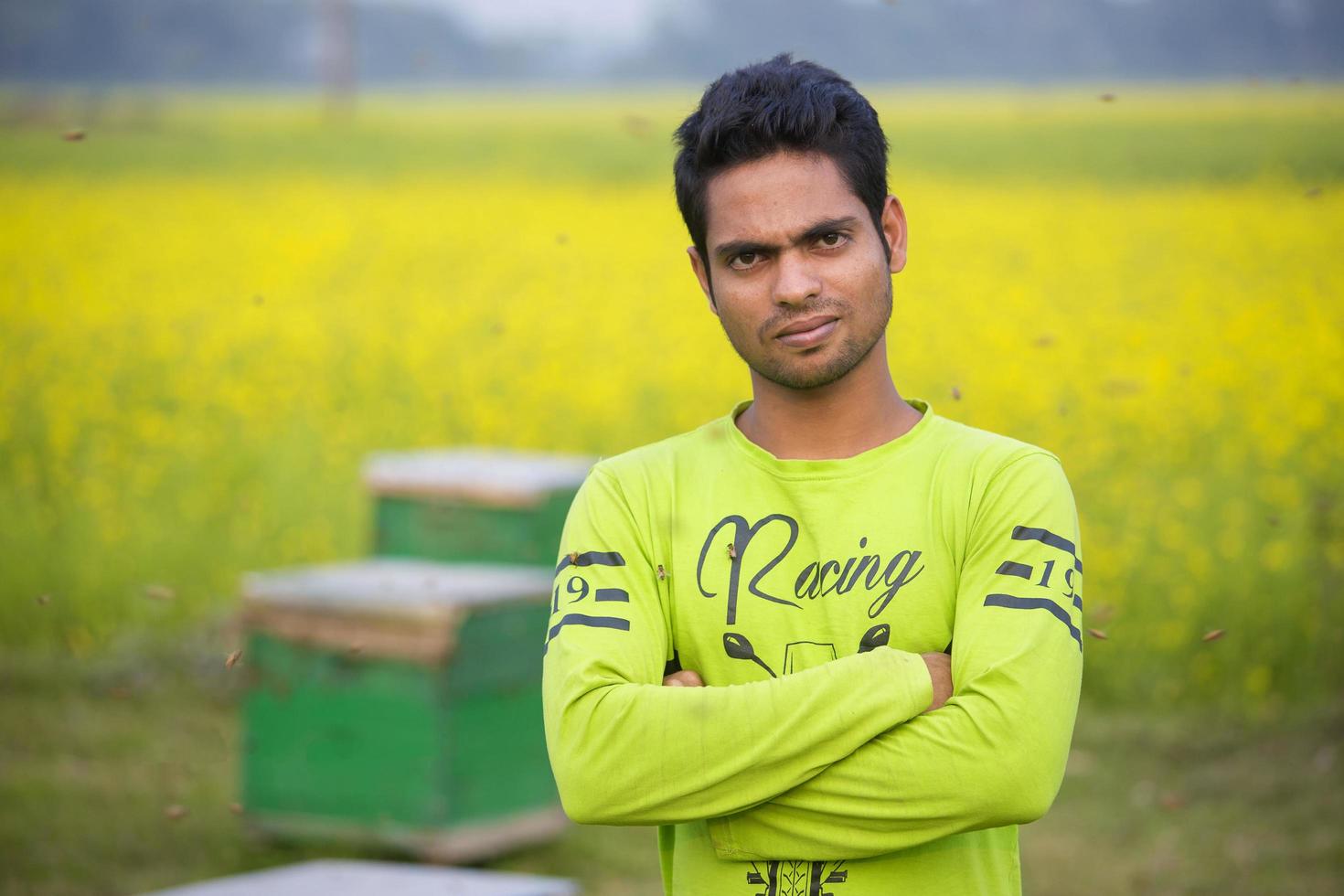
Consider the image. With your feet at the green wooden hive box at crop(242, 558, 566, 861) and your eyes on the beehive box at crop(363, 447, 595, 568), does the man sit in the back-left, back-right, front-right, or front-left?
back-right

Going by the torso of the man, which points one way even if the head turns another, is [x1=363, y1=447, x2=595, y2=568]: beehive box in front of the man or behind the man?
behind

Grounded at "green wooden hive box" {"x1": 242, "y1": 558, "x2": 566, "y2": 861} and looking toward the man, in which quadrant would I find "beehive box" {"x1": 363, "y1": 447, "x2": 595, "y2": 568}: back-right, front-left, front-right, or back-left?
back-left

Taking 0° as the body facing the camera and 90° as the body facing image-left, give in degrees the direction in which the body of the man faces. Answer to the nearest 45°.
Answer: approximately 0°

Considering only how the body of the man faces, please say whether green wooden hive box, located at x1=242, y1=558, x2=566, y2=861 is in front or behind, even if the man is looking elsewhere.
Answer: behind
